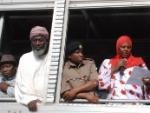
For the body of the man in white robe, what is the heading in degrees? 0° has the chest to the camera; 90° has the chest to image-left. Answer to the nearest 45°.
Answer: approximately 0°
